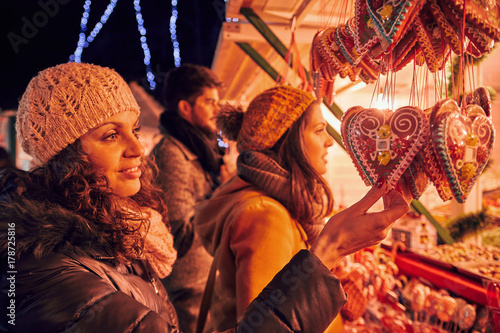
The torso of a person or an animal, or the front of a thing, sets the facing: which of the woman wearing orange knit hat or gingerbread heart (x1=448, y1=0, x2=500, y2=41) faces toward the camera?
the gingerbread heart

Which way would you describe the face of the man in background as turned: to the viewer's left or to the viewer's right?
to the viewer's right

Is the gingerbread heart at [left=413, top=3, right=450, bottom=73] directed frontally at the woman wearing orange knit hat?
no

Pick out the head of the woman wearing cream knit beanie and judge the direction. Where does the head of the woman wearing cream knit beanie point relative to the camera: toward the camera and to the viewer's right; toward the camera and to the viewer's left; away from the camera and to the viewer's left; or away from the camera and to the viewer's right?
toward the camera and to the viewer's right

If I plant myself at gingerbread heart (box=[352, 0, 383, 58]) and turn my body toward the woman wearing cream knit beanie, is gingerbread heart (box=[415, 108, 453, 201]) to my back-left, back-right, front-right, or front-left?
back-left

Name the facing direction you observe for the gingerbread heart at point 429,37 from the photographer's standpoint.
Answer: facing the viewer and to the left of the viewer

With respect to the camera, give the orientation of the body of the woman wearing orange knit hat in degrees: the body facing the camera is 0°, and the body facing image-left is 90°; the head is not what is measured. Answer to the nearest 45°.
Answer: approximately 270°

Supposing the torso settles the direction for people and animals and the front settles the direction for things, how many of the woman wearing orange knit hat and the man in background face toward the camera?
0

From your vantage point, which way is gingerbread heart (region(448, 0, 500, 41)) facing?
toward the camera

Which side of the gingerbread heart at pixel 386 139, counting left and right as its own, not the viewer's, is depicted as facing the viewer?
front

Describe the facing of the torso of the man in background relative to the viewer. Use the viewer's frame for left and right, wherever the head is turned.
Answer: facing to the right of the viewer
